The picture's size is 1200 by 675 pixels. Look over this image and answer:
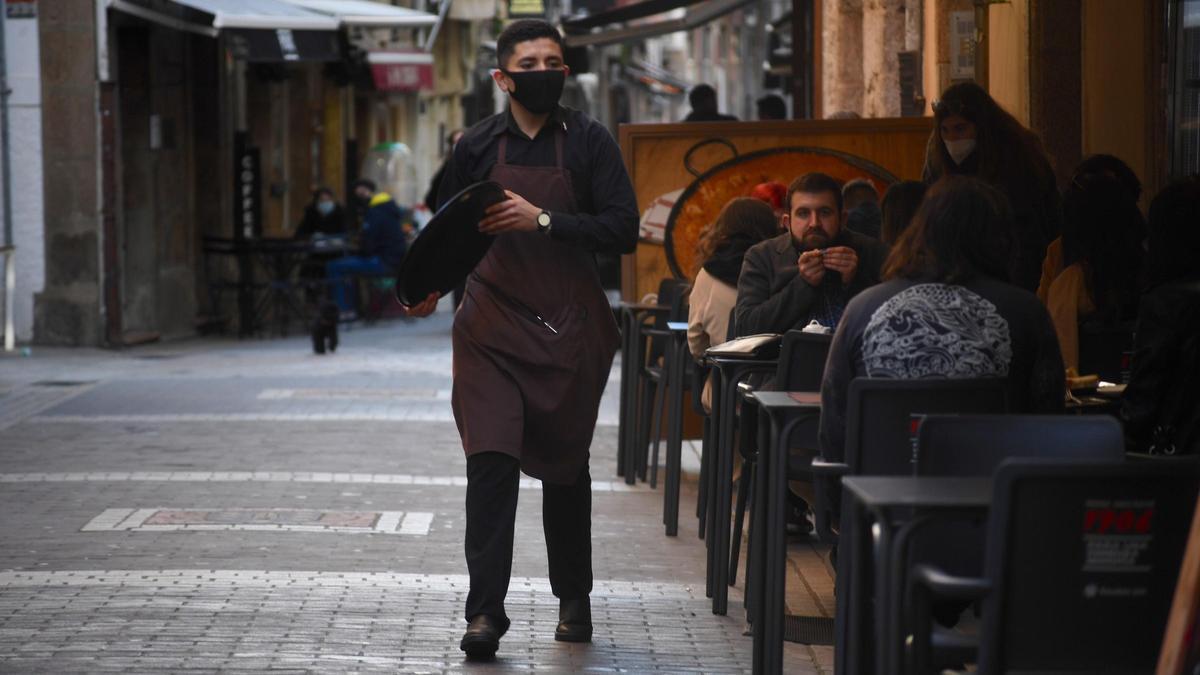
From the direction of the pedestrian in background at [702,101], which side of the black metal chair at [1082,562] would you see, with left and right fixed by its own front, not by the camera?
front

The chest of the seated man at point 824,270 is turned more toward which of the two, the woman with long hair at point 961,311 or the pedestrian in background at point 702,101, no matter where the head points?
the woman with long hair

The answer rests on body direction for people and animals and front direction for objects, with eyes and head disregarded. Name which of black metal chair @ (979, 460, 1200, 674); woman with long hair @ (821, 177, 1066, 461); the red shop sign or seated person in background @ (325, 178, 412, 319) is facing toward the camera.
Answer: the red shop sign

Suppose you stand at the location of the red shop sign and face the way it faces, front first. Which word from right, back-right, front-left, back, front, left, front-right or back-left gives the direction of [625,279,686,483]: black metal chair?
front

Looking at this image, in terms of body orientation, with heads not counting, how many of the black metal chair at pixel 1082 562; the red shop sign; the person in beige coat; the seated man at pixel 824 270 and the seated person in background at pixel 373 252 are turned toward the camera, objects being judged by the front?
2

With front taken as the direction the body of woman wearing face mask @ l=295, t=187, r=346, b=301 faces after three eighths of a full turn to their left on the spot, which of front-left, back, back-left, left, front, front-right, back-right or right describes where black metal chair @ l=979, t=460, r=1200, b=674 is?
back-right

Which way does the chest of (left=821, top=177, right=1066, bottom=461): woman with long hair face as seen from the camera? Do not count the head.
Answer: away from the camera

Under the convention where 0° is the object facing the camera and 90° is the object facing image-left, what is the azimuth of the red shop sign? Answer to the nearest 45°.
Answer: approximately 0°

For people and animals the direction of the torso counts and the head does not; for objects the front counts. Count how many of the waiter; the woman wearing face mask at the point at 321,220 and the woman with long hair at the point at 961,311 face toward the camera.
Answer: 2

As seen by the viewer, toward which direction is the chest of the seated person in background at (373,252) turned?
to the viewer's left

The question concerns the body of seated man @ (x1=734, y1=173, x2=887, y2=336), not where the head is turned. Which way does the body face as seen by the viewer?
toward the camera
